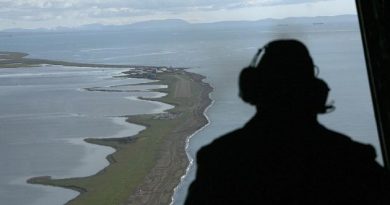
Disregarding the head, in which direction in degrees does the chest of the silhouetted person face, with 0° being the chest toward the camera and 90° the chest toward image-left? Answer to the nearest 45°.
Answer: approximately 180°

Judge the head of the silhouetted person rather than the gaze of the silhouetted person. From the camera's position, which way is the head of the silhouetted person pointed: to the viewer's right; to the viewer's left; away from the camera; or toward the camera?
away from the camera
